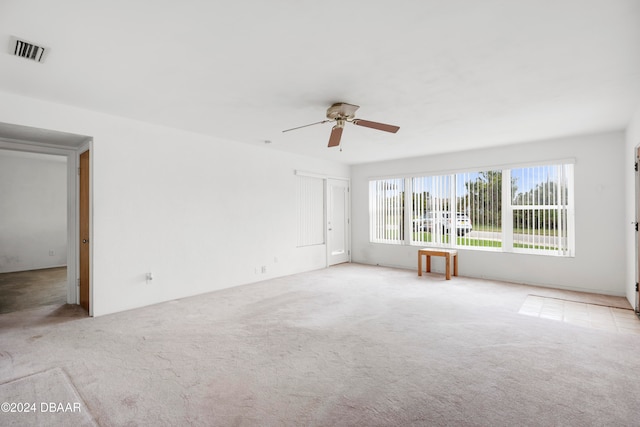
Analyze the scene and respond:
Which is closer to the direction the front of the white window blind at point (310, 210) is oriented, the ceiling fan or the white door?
the ceiling fan

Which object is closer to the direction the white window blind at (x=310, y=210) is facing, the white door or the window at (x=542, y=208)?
the window

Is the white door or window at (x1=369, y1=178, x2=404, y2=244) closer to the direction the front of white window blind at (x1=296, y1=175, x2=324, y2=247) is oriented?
the window

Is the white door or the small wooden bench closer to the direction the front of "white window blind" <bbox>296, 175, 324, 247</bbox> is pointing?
the small wooden bench

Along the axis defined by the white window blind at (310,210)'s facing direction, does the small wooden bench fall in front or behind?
in front

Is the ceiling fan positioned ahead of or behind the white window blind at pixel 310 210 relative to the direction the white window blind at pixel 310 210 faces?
ahead

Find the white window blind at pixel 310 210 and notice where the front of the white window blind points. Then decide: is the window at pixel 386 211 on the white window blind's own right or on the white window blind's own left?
on the white window blind's own left

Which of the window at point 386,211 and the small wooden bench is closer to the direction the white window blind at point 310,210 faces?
the small wooden bench

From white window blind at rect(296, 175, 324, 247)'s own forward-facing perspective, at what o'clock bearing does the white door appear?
The white door is roughly at 9 o'clock from the white window blind.

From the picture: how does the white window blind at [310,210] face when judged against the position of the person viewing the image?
facing the viewer and to the right of the viewer

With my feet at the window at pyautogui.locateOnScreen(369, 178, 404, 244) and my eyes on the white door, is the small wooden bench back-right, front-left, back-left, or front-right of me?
back-left

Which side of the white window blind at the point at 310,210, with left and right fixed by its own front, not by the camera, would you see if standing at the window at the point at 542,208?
front
